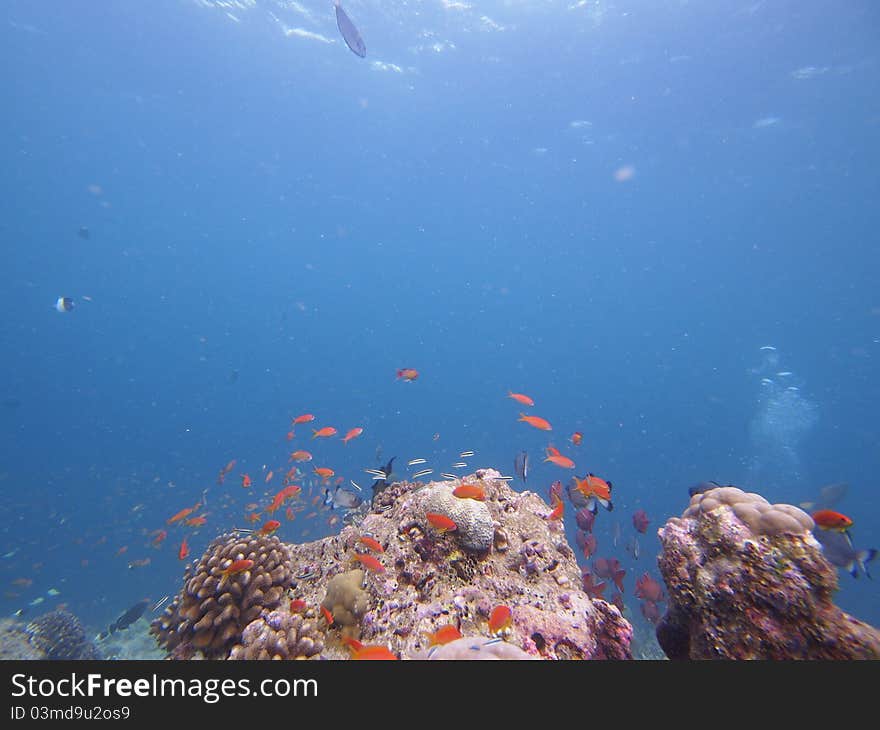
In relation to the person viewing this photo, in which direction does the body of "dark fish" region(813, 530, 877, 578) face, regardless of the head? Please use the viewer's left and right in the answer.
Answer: facing to the left of the viewer

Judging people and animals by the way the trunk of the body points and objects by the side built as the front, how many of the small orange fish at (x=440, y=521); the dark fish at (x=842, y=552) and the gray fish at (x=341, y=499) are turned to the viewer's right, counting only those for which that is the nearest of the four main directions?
2
